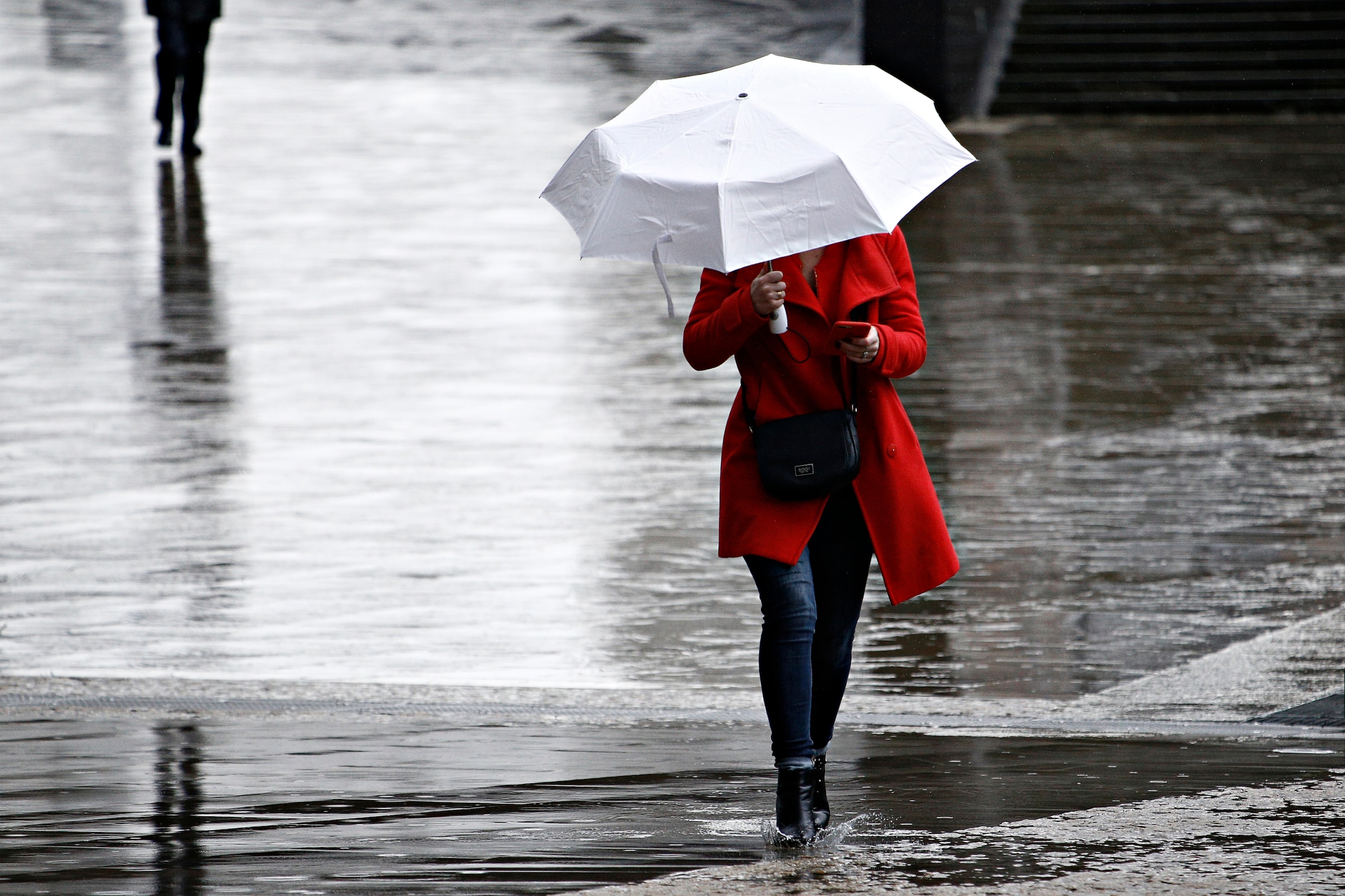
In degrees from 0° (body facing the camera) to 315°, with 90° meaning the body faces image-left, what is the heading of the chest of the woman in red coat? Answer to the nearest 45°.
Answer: approximately 0°

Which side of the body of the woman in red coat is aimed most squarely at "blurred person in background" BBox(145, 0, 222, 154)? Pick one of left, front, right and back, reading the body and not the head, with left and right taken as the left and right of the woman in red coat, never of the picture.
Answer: back
